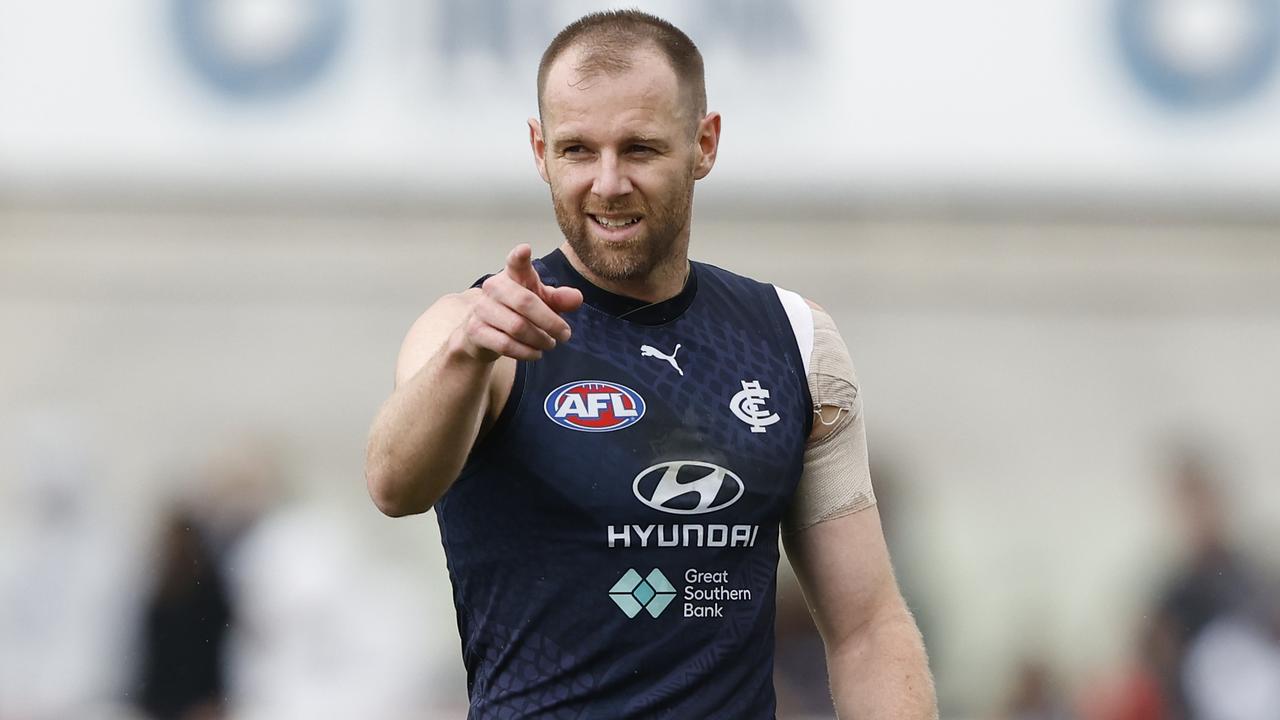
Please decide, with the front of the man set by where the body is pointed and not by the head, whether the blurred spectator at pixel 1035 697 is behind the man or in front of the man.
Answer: behind

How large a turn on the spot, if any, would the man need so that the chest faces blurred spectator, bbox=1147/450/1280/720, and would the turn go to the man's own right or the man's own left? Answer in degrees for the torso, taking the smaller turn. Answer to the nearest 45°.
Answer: approximately 135° to the man's own left

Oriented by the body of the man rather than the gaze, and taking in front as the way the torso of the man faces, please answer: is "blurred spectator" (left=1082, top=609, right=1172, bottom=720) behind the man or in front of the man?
behind

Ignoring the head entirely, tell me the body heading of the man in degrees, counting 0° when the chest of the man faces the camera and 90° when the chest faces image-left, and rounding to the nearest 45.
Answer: approximately 0°
